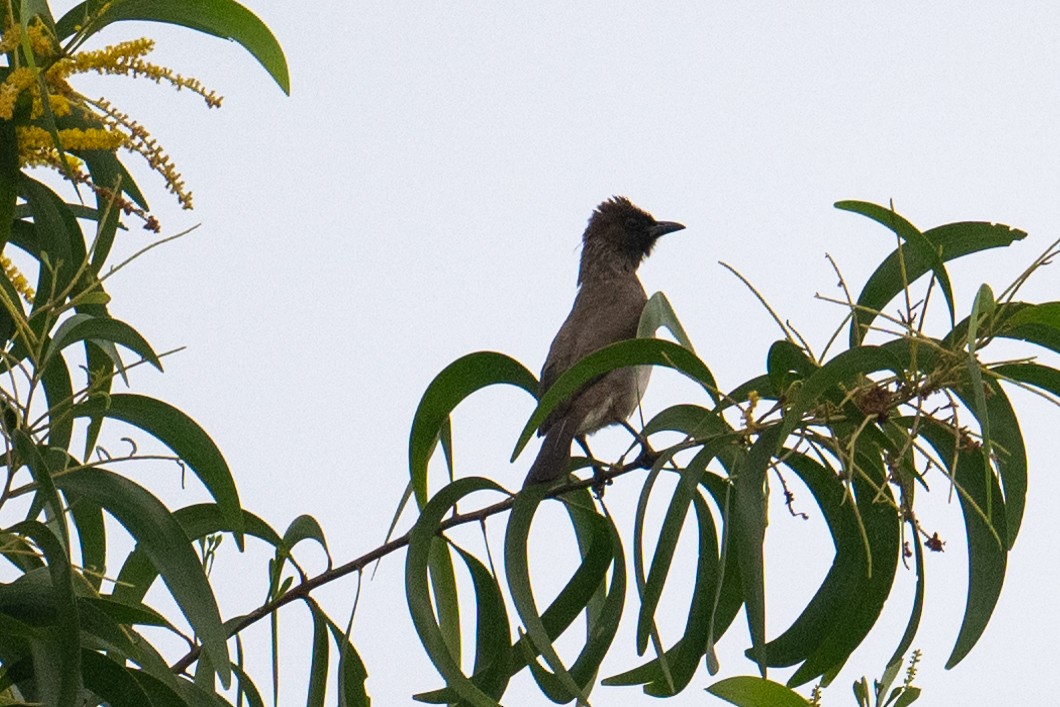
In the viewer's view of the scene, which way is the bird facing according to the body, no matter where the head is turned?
to the viewer's right
